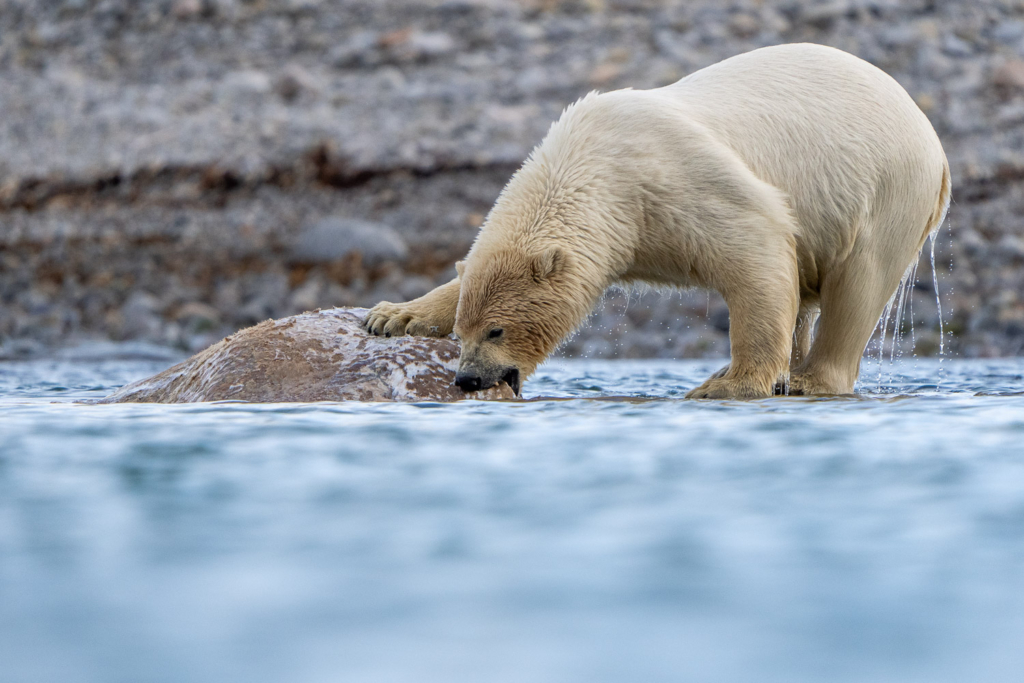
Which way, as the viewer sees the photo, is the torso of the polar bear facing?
to the viewer's left
